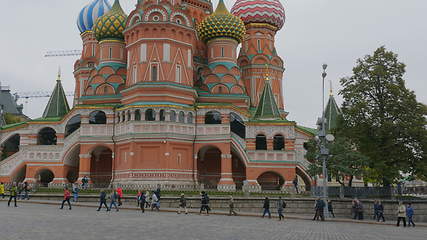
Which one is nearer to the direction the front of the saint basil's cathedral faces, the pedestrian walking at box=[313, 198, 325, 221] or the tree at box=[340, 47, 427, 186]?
the pedestrian walking

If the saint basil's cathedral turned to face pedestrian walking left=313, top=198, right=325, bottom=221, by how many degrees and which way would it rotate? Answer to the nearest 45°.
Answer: approximately 45° to its left

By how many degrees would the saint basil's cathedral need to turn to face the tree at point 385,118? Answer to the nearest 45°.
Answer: approximately 45° to its left

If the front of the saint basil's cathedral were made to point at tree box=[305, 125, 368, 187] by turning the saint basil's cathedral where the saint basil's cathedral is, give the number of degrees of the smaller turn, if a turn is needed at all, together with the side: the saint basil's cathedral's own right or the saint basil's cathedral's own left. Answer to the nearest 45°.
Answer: approximately 45° to the saint basil's cathedral's own left

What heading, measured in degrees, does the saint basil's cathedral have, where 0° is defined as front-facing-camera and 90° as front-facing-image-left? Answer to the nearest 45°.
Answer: approximately 0°
